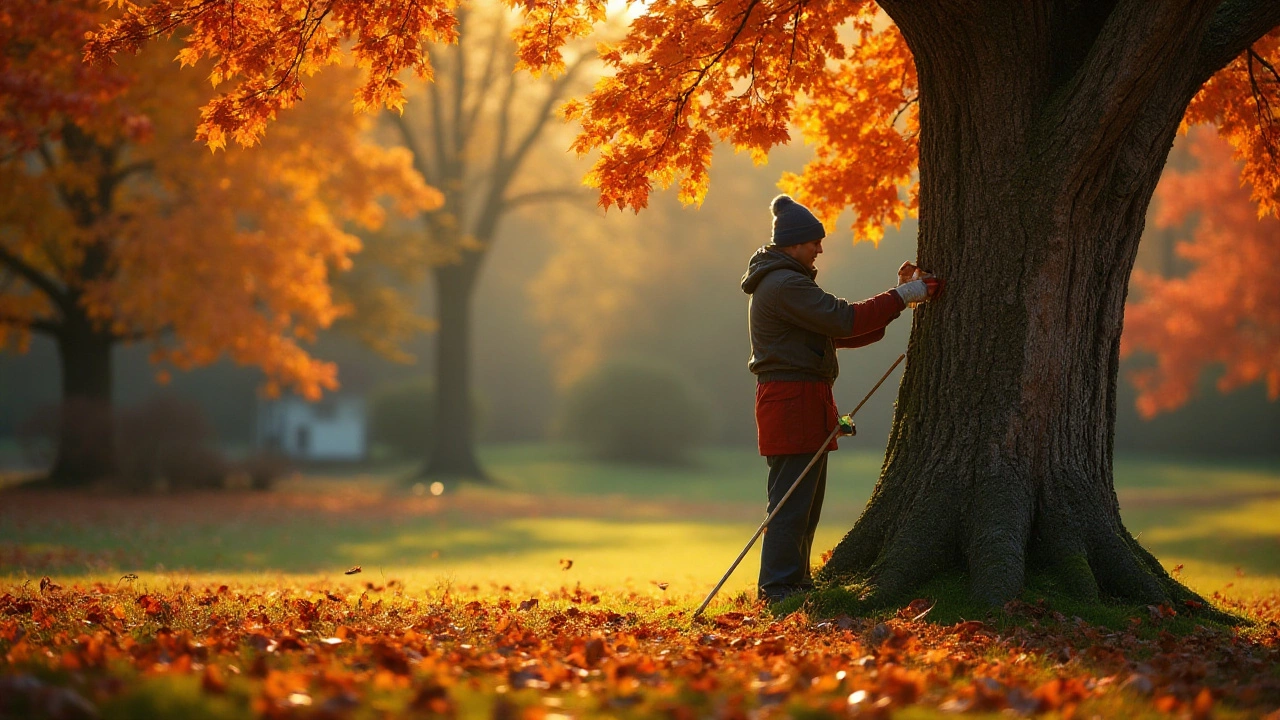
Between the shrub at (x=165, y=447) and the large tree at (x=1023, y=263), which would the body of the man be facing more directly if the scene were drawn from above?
the large tree

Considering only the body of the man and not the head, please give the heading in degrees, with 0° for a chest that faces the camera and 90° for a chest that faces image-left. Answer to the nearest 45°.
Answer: approximately 270°

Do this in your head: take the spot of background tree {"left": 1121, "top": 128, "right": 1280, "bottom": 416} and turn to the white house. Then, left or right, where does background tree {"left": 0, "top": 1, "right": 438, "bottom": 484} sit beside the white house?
left

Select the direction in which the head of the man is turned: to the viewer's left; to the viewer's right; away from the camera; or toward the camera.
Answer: to the viewer's right

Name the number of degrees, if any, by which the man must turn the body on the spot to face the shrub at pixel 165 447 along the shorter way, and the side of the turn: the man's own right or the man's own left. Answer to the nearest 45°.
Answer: approximately 135° to the man's own left

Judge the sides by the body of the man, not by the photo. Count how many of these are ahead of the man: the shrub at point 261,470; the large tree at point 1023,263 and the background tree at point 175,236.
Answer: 1

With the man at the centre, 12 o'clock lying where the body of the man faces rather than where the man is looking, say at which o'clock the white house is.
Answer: The white house is roughly at 8 o'clock from the man.

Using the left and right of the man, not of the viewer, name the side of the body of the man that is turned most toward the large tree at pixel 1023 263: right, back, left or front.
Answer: front

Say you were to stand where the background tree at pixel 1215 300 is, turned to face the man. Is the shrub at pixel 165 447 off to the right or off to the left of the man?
right

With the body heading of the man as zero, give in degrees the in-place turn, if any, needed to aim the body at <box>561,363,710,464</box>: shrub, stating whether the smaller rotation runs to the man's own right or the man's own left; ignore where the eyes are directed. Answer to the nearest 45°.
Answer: approximately 90° to the man's own left

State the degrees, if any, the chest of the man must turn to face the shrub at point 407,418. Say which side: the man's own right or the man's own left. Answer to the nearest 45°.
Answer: approximately 135° to the man's own left
